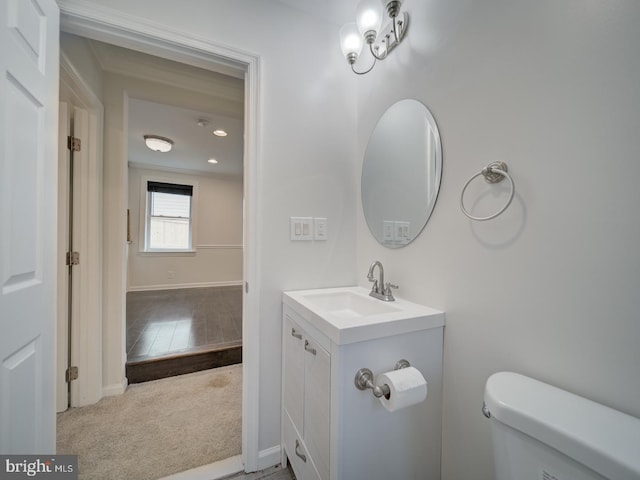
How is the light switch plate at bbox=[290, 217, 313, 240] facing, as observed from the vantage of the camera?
facing the viewer

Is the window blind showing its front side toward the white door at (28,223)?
yes

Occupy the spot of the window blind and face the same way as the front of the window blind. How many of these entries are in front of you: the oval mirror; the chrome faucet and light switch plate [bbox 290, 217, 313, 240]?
3

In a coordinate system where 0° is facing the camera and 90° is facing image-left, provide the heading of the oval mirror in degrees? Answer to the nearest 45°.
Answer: approximately 45°

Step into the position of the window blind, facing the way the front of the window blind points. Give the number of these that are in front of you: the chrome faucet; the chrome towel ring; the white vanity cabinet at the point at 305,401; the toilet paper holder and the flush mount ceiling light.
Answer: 5

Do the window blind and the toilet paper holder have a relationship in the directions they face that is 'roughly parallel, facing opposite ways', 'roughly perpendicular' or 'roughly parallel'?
roughly parallel

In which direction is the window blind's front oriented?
toward the camera

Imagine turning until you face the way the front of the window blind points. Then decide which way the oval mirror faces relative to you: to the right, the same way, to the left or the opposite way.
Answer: to the right

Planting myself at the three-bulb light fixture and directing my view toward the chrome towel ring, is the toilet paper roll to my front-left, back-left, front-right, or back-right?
front-right

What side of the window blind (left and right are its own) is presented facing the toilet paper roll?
front

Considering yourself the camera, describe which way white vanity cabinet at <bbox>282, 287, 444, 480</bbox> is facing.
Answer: facing the viewer and to the left of the viewer

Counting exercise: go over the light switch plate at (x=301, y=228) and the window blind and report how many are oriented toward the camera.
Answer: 2

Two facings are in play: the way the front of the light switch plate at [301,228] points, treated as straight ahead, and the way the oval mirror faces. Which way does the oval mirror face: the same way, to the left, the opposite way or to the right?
to the right

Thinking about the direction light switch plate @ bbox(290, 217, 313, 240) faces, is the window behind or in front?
behind
